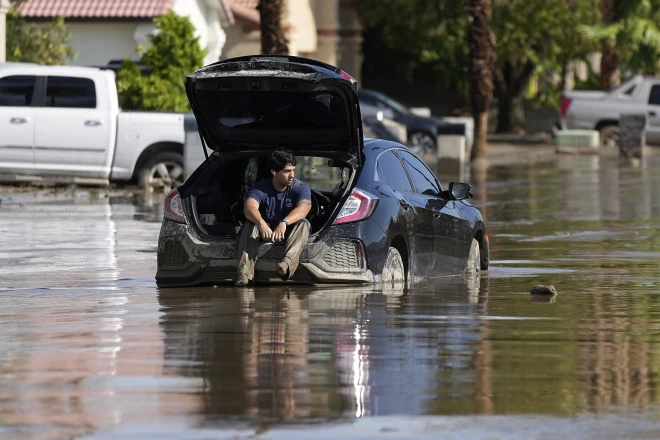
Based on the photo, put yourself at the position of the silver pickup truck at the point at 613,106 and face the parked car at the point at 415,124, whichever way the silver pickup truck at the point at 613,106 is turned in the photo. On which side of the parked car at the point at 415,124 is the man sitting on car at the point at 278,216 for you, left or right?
left

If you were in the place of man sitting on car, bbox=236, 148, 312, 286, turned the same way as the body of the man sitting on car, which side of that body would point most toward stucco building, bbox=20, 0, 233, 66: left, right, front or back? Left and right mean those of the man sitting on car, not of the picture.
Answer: back

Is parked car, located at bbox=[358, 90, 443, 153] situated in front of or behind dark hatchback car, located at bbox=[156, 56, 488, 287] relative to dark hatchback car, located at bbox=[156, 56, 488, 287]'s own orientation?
in front

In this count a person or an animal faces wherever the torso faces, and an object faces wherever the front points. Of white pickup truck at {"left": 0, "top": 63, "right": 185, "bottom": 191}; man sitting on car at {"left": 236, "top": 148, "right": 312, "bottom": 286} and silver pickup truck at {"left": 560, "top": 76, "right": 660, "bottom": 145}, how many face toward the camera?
1

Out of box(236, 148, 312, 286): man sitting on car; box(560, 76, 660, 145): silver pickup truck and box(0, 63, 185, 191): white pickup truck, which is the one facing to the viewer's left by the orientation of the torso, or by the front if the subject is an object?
box(0, 63, 185, 191): white pickup truck

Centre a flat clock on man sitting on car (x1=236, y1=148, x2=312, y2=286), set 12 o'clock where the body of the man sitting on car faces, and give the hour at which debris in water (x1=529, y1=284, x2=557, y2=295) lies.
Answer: The debris in water is roughly at 9 o'clock from the man sitting on car.

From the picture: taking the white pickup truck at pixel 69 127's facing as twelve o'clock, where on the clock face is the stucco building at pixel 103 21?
The stucco building is roughly at 3 o'clock from the white pickup truck.

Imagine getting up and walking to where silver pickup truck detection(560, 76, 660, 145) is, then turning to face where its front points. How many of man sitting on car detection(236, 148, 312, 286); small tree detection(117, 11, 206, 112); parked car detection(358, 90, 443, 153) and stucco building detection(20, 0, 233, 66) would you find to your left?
0

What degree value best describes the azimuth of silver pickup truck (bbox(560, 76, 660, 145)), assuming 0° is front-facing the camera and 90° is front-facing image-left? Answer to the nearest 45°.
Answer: approximately 270°

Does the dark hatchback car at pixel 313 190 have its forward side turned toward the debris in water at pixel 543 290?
no

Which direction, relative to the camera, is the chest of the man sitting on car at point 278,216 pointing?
toward the camera

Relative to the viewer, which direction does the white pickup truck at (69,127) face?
to the viewer's left

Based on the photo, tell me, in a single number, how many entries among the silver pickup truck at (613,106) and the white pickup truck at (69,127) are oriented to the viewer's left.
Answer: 1

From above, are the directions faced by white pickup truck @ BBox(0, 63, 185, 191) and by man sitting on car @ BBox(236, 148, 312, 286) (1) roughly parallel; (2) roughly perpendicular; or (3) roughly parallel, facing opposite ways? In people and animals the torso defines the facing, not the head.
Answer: roughly perpendicular
